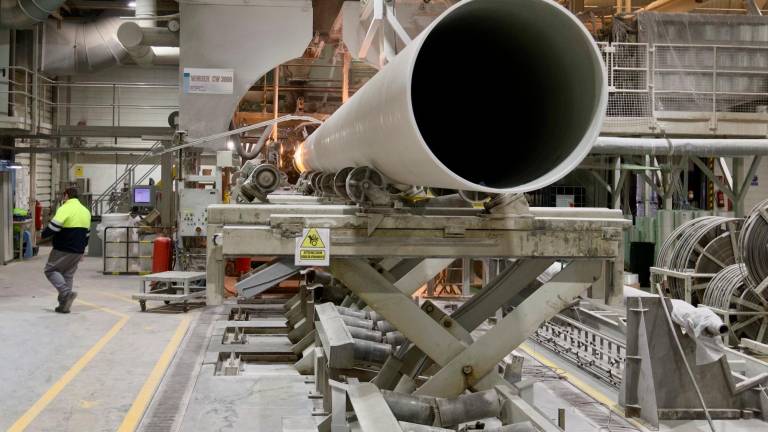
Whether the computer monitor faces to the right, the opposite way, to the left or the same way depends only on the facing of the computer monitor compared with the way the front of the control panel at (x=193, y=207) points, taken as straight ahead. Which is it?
the same way

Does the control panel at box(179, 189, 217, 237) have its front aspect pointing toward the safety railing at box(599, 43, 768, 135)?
no

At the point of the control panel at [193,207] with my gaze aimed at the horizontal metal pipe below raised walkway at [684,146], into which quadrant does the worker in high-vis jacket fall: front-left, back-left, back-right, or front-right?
back-right

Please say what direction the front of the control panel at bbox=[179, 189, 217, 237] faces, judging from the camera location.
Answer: facing the viewer

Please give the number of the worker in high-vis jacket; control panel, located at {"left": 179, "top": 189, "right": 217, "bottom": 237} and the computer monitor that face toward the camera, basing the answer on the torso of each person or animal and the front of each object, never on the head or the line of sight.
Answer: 2

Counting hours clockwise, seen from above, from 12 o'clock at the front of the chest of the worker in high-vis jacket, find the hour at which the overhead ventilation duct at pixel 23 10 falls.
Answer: The overhead ventilation duct is roughly at 1 o'clock from the worker in high-vis jacket.

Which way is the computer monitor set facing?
toward the camera

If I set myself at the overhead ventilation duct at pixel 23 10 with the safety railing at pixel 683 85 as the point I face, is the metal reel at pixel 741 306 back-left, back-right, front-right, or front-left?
front-right

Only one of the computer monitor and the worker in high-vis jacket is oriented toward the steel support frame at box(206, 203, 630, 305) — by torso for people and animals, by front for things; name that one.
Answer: the computer monitor

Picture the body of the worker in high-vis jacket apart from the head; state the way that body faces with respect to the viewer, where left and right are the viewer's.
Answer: facing away from the viewer and to the left of the viewer

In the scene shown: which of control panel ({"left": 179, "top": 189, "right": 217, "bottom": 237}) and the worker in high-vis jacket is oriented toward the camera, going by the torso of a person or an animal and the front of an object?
the control panel

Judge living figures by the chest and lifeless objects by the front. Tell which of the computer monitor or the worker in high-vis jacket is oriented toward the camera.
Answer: the computer monitor

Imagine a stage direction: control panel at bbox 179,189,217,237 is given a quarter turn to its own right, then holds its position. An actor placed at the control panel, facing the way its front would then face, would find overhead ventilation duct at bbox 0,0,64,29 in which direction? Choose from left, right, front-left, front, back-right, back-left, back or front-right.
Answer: front-right

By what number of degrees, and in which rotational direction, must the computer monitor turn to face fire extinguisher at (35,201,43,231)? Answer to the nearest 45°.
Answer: approximately 135° to its right

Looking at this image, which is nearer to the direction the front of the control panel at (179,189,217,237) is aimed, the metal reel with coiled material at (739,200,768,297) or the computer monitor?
the metal reel with coiled material

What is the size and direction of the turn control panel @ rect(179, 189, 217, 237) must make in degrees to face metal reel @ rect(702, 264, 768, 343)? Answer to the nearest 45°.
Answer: approximately 45° to its left

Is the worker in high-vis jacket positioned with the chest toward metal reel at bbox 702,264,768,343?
no
